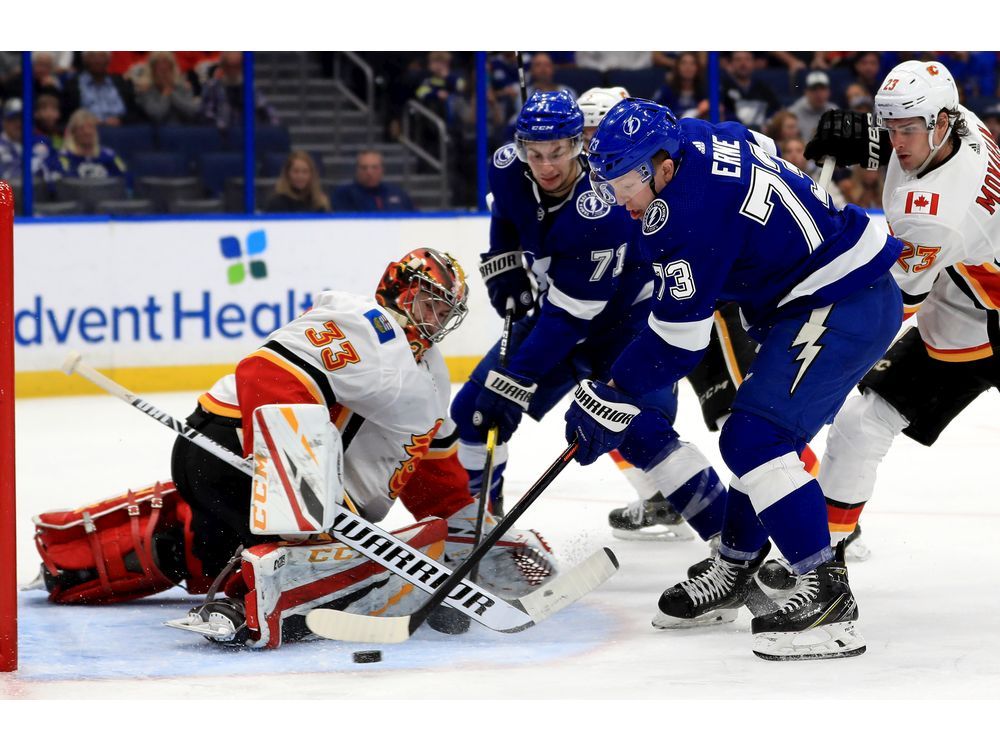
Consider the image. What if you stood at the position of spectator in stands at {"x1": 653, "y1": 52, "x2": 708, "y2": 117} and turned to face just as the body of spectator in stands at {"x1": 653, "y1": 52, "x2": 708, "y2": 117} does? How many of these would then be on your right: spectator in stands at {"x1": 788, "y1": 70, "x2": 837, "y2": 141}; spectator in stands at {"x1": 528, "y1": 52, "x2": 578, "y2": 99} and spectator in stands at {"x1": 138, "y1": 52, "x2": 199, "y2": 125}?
2

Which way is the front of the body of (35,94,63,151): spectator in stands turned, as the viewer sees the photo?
toward the camera

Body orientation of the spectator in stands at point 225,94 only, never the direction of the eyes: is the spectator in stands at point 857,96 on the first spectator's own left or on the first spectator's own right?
on the first spectator's own left

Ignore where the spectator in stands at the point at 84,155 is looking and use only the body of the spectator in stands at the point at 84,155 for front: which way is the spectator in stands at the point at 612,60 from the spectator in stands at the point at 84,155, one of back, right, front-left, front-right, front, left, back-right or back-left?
left

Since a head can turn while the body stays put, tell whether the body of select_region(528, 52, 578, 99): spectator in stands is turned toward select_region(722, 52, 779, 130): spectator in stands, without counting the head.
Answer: no

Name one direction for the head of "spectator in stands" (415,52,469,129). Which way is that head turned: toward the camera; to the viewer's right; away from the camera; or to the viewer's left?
toward the camera

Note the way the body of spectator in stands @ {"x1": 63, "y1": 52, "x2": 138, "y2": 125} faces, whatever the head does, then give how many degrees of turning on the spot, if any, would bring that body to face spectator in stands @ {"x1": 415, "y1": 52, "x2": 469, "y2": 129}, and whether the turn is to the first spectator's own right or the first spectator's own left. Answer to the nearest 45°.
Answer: approximately 90° to the first spectator's own left

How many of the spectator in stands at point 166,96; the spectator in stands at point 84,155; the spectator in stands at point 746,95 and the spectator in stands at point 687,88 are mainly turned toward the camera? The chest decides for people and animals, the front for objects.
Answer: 4

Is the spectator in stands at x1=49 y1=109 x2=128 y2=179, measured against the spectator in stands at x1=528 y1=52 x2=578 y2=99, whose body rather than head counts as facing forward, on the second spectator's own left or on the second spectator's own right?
on the second spectator's own right

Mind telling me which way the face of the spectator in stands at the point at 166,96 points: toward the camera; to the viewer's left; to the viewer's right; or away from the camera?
toward the camera

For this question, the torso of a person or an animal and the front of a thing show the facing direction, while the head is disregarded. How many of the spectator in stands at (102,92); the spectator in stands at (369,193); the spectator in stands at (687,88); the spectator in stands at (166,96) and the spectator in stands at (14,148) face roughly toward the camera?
5

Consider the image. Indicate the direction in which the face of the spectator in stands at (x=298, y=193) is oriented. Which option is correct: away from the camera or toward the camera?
toward the camera

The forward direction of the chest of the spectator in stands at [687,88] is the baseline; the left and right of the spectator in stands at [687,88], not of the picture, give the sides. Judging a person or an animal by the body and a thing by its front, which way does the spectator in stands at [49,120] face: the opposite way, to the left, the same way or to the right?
the same way

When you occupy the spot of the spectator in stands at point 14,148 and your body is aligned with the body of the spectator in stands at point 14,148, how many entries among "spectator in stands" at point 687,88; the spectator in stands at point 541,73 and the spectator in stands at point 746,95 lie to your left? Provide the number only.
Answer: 3

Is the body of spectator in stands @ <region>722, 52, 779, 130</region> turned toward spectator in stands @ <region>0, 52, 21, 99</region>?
no

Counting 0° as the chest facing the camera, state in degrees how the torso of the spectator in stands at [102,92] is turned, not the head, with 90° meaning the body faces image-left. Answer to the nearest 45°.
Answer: approximately 0°

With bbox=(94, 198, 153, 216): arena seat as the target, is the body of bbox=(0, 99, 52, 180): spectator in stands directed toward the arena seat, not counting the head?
no

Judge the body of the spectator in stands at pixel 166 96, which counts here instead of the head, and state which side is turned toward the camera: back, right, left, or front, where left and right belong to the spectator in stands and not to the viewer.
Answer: front

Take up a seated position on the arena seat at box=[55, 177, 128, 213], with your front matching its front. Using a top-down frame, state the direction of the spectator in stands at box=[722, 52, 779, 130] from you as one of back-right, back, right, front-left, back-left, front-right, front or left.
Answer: left
